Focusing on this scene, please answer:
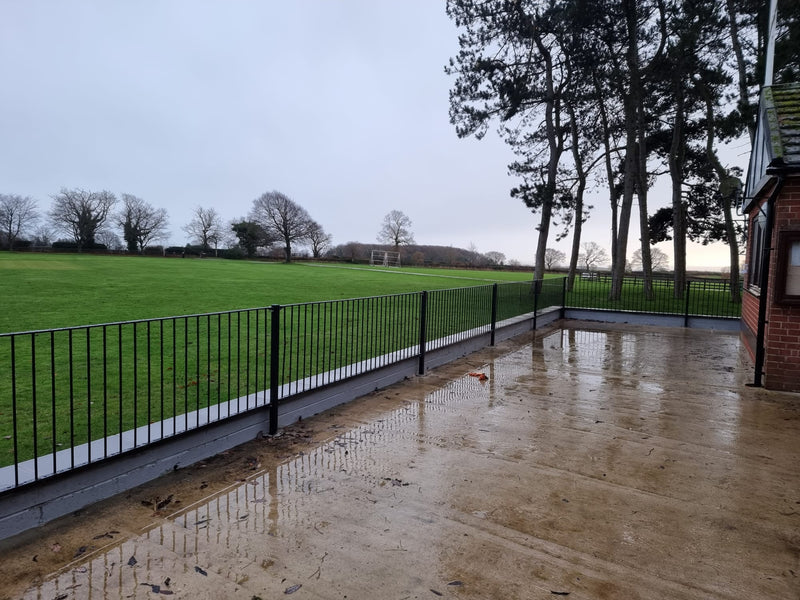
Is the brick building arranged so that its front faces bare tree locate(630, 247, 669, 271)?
no

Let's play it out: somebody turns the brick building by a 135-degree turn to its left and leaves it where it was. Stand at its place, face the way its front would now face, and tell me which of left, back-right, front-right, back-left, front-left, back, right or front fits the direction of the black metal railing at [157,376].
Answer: right

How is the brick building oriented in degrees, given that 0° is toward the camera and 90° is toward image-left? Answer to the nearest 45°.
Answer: approximately 90°

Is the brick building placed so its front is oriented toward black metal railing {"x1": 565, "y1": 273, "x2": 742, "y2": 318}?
no
